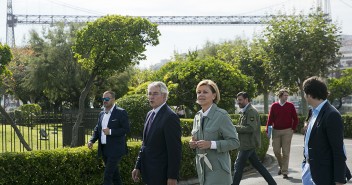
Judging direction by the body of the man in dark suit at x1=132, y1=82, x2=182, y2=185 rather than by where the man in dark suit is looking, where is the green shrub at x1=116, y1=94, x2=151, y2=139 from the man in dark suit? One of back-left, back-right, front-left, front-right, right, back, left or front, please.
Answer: back-right

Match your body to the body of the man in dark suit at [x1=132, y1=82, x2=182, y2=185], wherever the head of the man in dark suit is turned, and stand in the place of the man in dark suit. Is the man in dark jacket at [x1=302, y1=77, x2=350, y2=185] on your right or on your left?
on your left

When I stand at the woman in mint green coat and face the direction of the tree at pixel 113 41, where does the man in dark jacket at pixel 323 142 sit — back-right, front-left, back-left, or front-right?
back-right

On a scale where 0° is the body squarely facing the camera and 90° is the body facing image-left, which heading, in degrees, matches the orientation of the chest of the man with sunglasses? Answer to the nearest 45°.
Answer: approximately 45°

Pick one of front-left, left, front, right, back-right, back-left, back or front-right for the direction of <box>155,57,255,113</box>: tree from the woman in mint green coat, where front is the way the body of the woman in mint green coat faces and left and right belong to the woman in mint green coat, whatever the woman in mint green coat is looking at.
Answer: back-right

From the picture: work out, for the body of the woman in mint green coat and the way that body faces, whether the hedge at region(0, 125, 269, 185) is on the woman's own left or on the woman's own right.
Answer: on the woman's own right

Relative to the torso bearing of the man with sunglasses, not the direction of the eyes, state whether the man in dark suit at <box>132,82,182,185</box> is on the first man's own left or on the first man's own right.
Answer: on the first man's own left

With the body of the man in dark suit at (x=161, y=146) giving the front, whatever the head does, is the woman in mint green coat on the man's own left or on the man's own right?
on the man's own left

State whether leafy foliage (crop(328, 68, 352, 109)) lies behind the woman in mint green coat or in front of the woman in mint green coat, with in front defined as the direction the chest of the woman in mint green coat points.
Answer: behind
